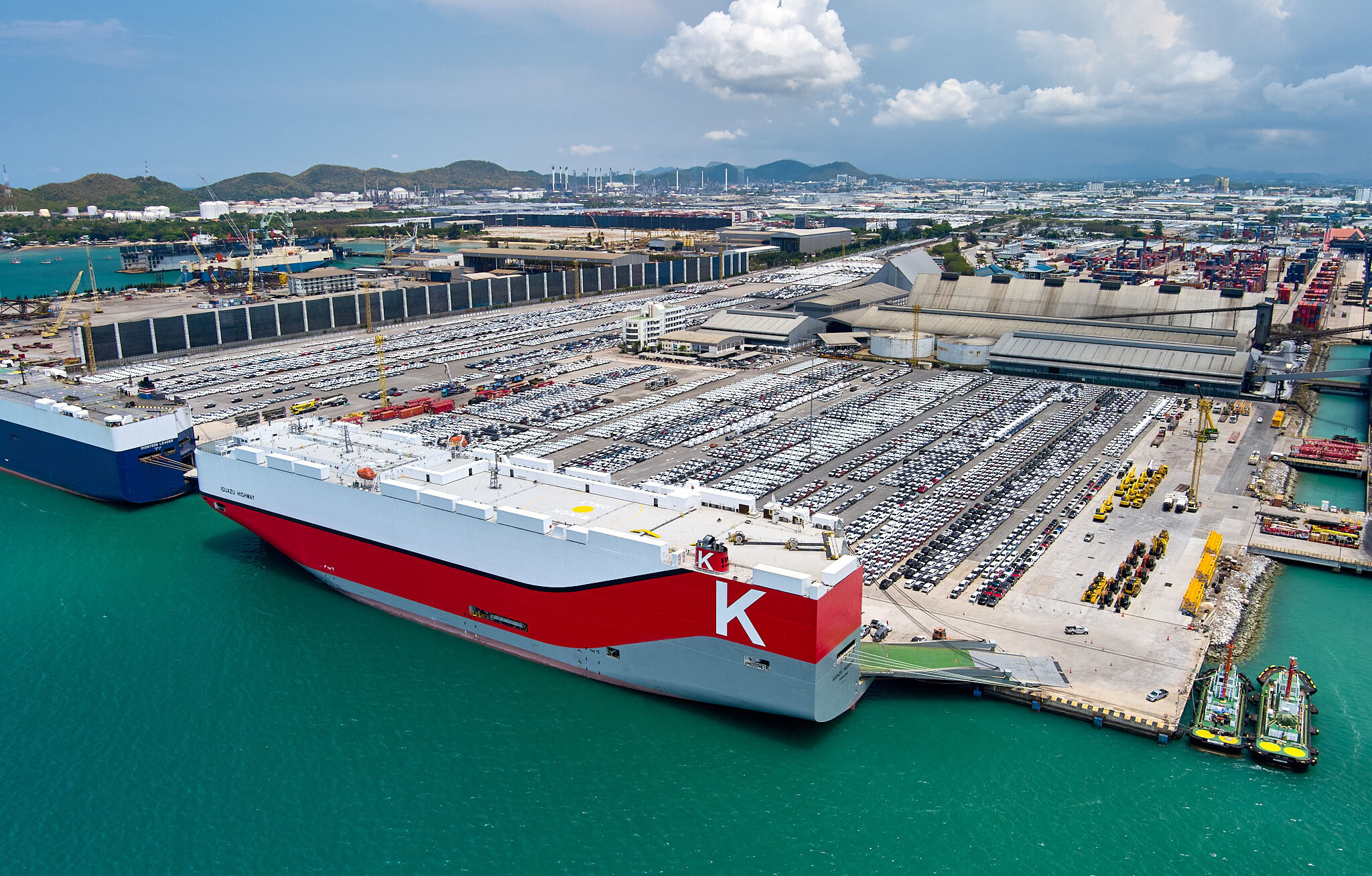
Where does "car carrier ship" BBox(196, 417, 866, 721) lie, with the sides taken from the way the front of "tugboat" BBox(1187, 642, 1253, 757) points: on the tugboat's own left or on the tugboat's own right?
on the tugboat's own left

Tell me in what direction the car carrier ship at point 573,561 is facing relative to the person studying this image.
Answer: facing away from the viewer and to the left of the viewer

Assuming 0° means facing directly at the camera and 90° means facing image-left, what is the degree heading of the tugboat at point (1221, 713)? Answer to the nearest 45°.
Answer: approximately 180°

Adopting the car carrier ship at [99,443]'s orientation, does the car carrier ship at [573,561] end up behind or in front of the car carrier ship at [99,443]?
behind

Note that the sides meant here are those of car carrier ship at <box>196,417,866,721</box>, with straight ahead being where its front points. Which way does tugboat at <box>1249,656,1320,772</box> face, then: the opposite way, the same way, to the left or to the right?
to the right

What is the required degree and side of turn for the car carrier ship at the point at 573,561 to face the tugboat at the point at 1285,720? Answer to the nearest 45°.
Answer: approximately 180°

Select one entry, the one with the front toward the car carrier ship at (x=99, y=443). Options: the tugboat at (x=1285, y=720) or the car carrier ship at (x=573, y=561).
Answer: the car carrier ship at (x=573, y=561)

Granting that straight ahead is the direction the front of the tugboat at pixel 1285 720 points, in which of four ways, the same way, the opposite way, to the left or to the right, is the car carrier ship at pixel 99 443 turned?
to the left

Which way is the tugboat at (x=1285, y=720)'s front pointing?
away from the camera

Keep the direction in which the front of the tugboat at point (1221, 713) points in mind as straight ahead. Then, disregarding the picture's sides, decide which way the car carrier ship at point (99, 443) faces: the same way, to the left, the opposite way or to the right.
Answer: to the left

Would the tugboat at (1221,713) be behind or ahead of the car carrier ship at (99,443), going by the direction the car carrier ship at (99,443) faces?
behind

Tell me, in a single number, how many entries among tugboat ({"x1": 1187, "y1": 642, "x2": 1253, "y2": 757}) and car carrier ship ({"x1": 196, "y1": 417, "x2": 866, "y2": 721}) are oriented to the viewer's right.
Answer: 0

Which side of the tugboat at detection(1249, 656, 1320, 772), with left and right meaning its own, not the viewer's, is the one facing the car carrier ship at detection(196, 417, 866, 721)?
left

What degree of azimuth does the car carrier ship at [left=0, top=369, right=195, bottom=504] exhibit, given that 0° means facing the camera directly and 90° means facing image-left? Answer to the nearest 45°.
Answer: approximately 135°
